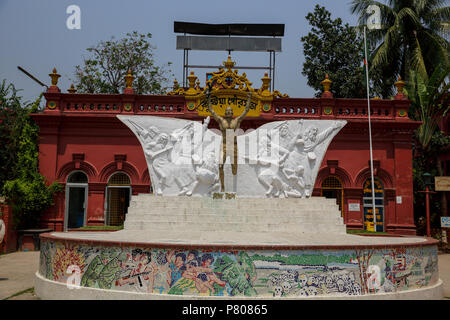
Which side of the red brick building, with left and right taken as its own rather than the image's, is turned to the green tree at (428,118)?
left

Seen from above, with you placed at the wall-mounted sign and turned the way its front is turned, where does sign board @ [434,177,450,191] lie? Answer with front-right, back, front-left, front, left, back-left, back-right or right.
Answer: left

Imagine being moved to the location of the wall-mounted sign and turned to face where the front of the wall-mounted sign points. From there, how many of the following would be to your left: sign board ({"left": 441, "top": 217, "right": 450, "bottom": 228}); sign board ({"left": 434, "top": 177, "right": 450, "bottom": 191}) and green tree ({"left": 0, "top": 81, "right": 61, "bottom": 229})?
2

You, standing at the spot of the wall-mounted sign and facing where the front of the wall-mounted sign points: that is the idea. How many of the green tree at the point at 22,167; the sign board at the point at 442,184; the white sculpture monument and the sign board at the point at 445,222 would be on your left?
2

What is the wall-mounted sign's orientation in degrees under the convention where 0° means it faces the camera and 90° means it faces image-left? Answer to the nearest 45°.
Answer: approximately 0°

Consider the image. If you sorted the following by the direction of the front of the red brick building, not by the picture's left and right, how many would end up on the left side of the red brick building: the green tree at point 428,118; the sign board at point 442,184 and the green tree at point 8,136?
2

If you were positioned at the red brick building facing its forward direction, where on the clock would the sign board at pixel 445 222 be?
The sign board is roughly at 9 o'clock from the red brick building.

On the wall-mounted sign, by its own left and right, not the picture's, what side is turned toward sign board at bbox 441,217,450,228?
left
